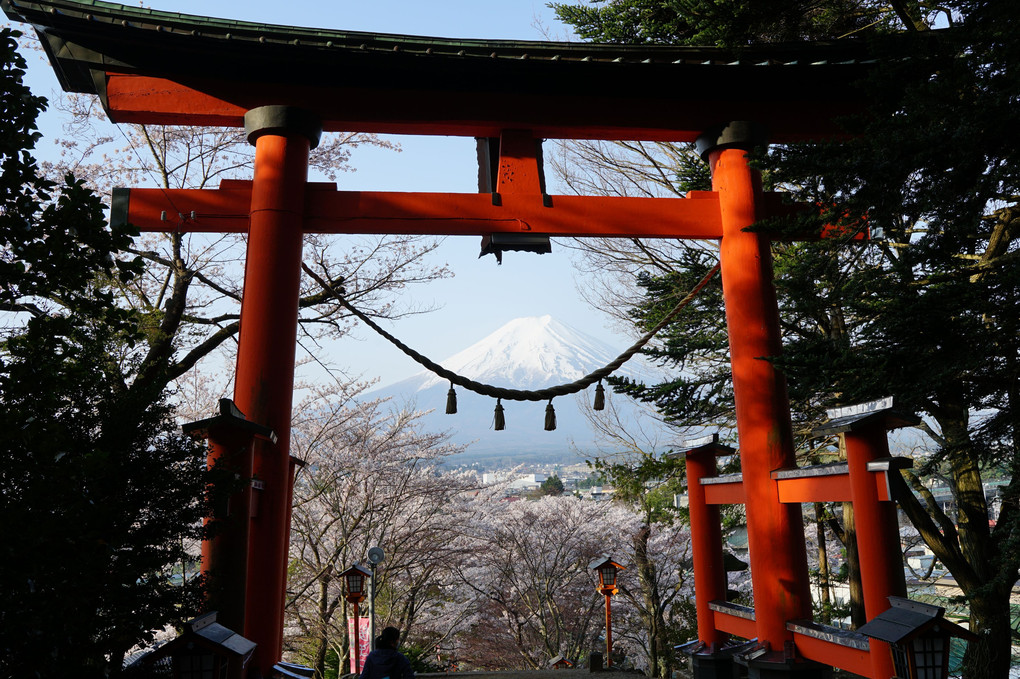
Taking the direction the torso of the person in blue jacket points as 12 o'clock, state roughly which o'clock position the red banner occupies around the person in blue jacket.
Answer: The red banner is roughly at 12 o'clock from the person in blue jacket.

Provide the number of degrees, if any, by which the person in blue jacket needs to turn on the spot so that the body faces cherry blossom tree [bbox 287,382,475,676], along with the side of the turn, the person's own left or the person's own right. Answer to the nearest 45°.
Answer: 0° — they already face it

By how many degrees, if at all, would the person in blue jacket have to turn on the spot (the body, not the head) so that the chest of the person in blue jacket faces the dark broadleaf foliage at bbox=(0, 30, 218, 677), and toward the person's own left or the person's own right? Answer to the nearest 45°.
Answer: approximately 135° to the person's own left

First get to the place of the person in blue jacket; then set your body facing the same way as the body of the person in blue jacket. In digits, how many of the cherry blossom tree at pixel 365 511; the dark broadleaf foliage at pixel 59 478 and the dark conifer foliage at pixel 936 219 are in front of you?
1

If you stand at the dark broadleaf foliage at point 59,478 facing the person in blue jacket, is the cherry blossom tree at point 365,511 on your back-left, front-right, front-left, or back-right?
front-left

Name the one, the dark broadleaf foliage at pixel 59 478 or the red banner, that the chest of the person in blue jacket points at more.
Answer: the red banner

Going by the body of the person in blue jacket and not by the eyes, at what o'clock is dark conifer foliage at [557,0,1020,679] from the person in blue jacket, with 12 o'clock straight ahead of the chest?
The dark conifer foliage is roughly at 4 o'clock from the person in blue jacket.

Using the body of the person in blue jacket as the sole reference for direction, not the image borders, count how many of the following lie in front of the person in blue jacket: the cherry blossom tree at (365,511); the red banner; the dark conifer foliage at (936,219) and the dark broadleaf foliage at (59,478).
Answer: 2

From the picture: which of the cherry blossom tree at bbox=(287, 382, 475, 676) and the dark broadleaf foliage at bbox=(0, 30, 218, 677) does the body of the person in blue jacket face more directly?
the cherry blossom tree

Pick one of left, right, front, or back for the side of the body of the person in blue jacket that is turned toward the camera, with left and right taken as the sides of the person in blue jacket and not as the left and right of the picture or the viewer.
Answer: back
